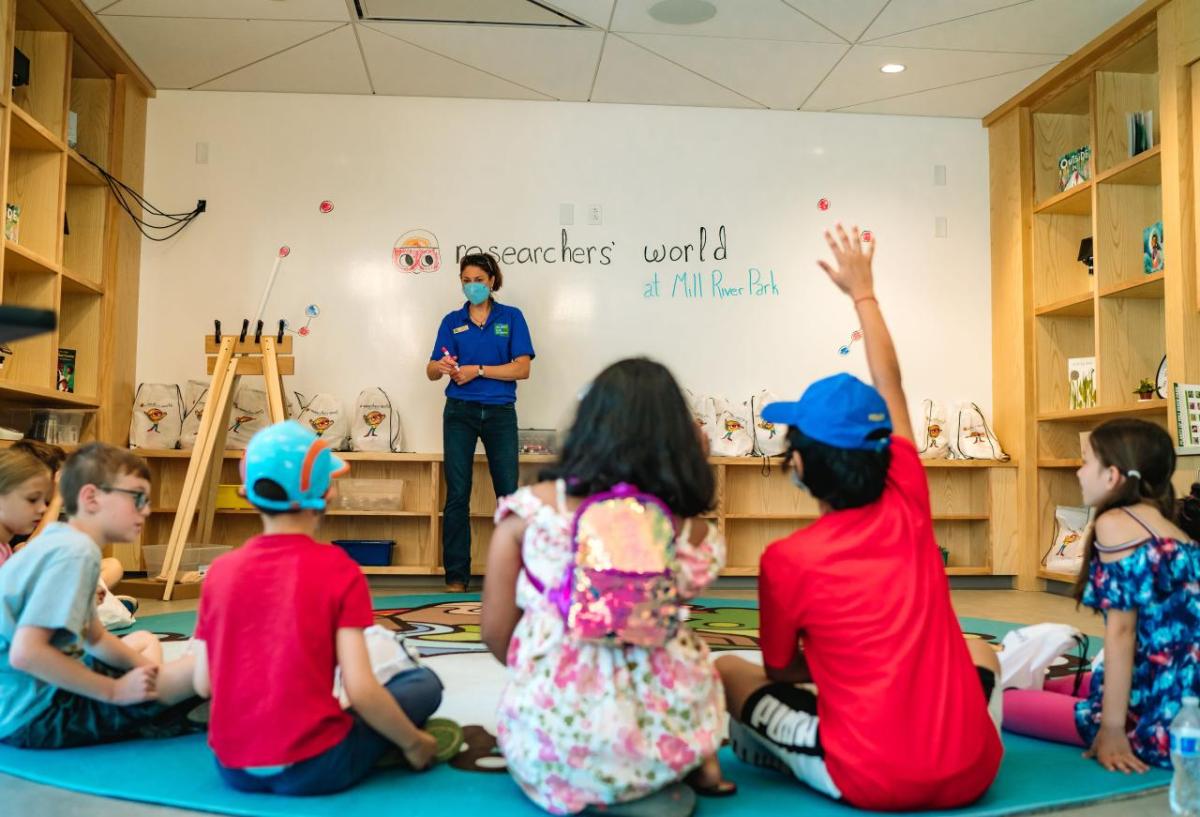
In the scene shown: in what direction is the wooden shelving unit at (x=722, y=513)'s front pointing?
toward the camera

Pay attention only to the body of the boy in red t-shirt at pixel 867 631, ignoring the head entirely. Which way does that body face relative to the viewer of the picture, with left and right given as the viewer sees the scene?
facing away from the viewer and to the left of the viewer

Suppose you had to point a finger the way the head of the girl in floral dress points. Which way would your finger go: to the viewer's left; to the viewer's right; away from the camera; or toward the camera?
away from the camera

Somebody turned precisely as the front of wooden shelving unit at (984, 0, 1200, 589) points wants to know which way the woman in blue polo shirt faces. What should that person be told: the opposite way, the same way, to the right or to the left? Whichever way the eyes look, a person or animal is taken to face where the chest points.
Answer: to the left

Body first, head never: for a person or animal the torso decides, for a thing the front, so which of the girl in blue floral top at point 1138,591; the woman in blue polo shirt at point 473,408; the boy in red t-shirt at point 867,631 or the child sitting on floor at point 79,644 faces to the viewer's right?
the child sitting on floor

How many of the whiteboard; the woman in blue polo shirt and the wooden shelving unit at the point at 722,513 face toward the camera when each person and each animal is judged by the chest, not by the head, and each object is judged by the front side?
3

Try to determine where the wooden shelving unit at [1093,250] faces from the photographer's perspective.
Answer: facing the viewer and to the left of the viewer

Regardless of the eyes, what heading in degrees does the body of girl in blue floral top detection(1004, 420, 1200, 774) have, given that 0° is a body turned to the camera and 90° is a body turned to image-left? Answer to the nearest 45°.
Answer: approximately 135°

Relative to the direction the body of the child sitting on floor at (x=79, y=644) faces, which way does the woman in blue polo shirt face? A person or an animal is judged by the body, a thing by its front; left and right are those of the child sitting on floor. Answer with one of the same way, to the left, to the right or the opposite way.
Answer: to the right

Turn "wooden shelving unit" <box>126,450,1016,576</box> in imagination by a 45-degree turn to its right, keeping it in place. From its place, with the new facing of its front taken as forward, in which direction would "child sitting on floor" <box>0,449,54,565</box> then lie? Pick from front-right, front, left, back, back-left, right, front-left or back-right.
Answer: front

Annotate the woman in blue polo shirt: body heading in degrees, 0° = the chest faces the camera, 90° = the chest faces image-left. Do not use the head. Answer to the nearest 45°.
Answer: approximately 0°

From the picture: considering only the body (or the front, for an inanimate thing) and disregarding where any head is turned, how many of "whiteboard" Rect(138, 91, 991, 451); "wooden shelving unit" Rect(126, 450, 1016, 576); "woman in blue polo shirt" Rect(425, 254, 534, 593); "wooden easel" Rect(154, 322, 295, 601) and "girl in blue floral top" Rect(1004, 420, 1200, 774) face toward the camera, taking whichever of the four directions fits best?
4

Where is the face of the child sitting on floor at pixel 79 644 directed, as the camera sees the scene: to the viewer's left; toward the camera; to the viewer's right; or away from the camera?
to the viewer's right

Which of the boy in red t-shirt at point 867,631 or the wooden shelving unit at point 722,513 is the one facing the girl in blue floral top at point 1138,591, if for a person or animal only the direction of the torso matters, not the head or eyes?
the wooden shelving unit

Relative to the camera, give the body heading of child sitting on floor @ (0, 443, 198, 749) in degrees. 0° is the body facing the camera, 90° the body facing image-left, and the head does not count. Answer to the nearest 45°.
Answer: approximately 270°

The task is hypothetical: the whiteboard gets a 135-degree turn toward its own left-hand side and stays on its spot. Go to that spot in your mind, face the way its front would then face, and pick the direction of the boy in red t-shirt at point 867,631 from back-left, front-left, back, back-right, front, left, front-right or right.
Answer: back-right
